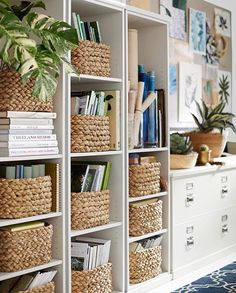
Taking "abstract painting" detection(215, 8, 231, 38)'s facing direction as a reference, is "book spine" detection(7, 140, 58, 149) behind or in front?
in front

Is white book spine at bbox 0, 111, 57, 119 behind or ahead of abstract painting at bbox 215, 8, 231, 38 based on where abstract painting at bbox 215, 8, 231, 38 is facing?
ahead
